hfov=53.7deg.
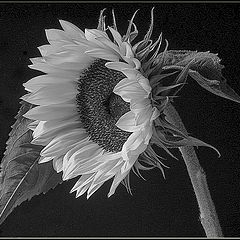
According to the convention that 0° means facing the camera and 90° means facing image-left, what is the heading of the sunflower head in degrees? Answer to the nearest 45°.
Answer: approximately 45°
